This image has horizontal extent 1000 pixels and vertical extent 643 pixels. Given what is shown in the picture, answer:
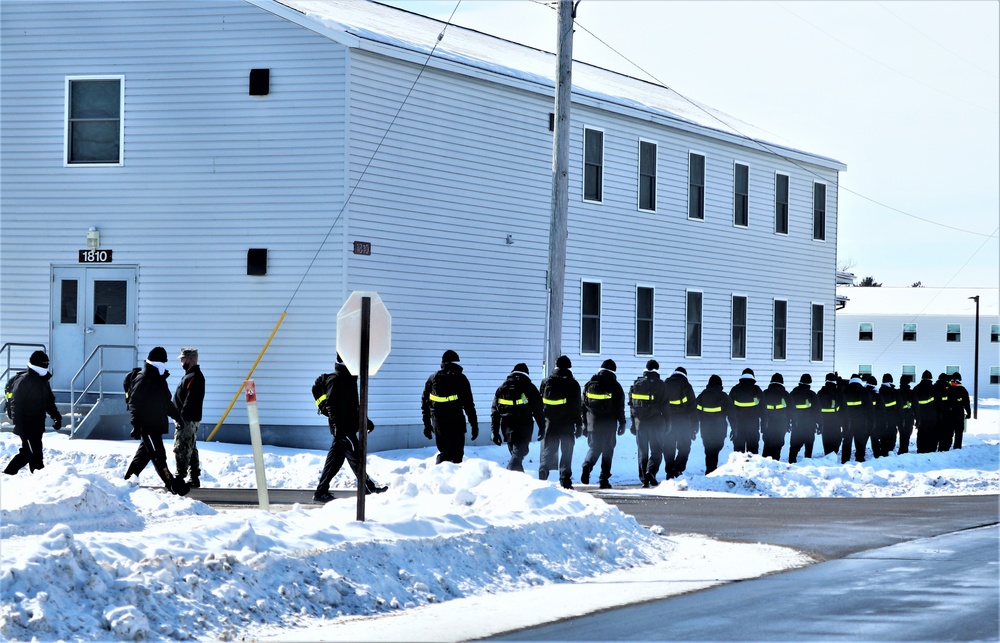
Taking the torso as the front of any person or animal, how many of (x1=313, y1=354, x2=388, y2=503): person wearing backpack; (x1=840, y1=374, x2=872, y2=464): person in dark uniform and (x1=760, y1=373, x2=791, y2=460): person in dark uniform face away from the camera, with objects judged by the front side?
2

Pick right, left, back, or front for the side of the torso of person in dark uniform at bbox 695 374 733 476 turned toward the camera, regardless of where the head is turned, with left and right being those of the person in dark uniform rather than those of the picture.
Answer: back

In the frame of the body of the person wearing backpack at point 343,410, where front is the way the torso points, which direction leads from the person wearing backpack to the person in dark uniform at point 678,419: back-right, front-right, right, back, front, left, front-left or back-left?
front-left

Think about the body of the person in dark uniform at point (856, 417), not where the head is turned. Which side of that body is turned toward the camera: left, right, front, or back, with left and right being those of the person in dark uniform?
back

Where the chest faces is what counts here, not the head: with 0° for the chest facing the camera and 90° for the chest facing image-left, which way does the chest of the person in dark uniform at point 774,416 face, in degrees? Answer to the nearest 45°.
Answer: approximately 180°

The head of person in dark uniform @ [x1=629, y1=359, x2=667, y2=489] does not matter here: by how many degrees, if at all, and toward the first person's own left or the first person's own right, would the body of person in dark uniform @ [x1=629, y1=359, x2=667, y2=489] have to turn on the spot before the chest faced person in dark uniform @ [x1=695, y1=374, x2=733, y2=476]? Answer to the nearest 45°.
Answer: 0° — they already face them
